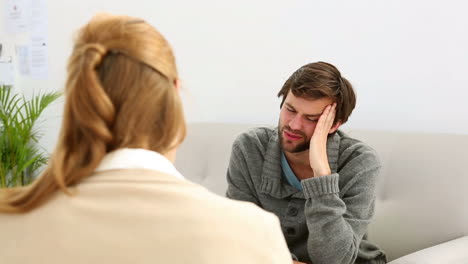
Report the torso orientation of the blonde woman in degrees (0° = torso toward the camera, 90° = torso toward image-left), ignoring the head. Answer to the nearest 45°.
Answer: approximately 225°

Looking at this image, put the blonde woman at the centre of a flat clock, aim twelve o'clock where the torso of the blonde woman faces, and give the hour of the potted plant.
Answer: The potted plant is roughly at 10 o'clock from the blonde woman.

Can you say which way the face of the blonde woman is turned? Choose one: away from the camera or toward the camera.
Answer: away from the camera

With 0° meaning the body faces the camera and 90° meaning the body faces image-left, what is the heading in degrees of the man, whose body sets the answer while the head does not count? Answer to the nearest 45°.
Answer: approximately 45°

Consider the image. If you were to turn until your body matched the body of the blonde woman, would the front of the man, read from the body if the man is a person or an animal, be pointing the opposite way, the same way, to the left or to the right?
the opposite way

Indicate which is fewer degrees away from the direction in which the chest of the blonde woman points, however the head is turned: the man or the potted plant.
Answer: the man

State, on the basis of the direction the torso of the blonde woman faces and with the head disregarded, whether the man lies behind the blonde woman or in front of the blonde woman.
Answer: in front

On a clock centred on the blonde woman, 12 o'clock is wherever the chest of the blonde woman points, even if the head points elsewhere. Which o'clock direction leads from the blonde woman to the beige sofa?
The beige sofa is roughly at 12 o'clock from the blonde woman.

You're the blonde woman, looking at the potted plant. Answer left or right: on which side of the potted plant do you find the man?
right

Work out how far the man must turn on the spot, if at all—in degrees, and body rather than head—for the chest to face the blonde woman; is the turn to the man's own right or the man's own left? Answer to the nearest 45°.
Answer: approximately 45° to the man's own left
